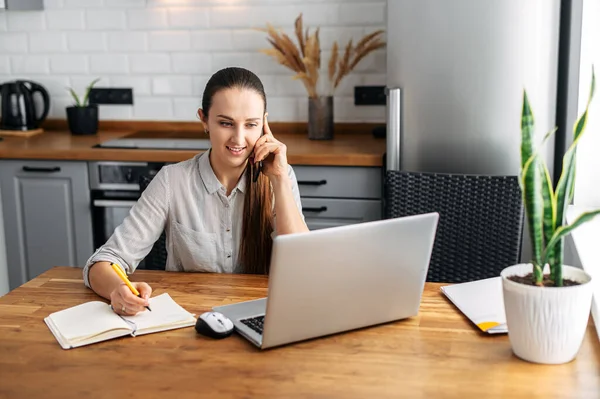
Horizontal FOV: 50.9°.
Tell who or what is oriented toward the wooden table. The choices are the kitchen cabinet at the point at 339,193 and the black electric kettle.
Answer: the kitchen cabinet

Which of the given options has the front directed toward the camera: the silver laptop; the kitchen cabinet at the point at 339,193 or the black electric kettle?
the kitchen cabinet

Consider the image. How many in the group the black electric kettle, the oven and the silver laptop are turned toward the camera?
1

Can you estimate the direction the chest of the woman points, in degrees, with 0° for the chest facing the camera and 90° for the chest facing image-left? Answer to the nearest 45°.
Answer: approximately 0°

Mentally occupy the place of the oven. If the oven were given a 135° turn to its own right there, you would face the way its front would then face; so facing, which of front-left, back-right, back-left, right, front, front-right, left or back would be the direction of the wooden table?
back-left

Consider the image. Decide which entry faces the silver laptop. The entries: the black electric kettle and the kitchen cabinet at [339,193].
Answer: the kitchen cabinet

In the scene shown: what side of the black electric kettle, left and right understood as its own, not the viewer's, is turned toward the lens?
left

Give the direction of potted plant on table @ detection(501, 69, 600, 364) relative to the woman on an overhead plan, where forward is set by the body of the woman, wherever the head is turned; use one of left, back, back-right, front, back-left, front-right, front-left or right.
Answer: front-left

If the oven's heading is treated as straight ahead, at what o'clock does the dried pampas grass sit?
The dried pampas grass is roughly at 9 o'clock from the oven.

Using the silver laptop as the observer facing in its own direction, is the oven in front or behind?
in front

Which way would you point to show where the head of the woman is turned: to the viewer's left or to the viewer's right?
to the viewer's right

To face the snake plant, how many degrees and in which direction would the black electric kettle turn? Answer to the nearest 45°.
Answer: approximately 90° to its left

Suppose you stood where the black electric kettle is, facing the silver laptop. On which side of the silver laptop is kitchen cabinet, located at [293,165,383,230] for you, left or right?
left

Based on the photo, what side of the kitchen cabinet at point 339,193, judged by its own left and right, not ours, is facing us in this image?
front

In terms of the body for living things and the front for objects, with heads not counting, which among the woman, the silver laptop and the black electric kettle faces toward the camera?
the woman

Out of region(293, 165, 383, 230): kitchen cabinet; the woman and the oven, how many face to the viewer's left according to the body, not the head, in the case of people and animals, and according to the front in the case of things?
0
